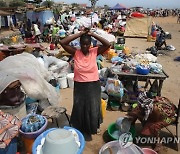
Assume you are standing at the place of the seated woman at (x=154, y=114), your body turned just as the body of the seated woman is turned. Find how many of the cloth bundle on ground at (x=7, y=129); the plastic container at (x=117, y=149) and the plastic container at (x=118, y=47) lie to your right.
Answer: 1

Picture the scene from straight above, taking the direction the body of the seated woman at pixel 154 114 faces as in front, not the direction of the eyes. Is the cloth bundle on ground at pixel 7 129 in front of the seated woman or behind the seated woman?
in front

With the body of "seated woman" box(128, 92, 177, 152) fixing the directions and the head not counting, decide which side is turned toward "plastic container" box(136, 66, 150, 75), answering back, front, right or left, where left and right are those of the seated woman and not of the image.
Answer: right

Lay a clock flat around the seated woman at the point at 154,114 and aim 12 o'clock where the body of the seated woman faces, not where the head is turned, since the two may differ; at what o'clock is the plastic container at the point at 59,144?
The plastic container is roughly at 10 o'clock from the seated woman.

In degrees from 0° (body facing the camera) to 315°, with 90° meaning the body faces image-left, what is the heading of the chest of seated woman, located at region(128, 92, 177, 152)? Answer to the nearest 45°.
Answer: approximately 90°

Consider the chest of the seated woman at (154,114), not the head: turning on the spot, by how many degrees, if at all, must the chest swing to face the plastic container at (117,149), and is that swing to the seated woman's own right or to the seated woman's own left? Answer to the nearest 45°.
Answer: approximately 45° to the seated woman's own left

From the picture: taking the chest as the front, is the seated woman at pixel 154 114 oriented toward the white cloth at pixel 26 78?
yes

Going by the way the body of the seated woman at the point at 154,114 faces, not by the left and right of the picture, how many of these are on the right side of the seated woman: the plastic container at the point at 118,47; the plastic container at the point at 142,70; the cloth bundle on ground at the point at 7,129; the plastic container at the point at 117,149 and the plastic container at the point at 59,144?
2

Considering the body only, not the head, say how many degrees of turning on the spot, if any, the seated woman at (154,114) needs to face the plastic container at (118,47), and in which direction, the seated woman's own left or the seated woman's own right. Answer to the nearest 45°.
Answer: approximately 90° to the seated woman's own right

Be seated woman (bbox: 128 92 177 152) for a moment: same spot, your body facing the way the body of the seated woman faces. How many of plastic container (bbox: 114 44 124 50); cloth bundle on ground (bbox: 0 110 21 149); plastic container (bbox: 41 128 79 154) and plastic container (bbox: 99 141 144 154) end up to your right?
1

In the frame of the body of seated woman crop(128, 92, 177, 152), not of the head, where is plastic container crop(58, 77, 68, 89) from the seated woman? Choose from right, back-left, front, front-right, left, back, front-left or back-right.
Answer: front-right

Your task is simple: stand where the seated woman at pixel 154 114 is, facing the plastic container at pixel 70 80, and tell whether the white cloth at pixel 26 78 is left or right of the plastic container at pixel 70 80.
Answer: left

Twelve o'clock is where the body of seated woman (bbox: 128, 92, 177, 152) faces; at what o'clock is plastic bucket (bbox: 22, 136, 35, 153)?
The plastic bucket is roughly at 11 o'clock from the seated woman.
